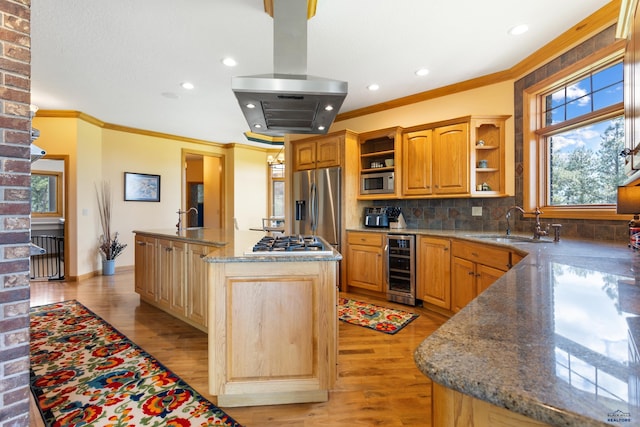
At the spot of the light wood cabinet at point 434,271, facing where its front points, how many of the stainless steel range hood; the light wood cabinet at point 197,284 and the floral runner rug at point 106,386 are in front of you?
3

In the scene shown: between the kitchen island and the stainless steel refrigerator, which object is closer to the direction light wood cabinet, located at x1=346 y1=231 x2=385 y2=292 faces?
the kitchen island

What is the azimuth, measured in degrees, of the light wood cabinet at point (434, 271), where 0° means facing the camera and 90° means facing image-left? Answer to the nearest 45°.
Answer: approximately 45°

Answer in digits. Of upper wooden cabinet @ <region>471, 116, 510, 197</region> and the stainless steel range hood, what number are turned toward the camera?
2

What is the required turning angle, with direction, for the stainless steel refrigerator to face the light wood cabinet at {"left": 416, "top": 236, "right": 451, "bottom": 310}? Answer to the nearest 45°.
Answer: approximately 90° to its left

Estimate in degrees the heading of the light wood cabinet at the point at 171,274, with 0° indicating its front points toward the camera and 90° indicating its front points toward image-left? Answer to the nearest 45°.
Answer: approximately 45°

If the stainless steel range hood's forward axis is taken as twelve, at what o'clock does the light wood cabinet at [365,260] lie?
The light wood cabinet is roughly at 7 o'clock from the stainless steel range hood.

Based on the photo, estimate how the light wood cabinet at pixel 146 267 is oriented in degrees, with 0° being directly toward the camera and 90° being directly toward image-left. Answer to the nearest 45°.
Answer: approximately 45°
